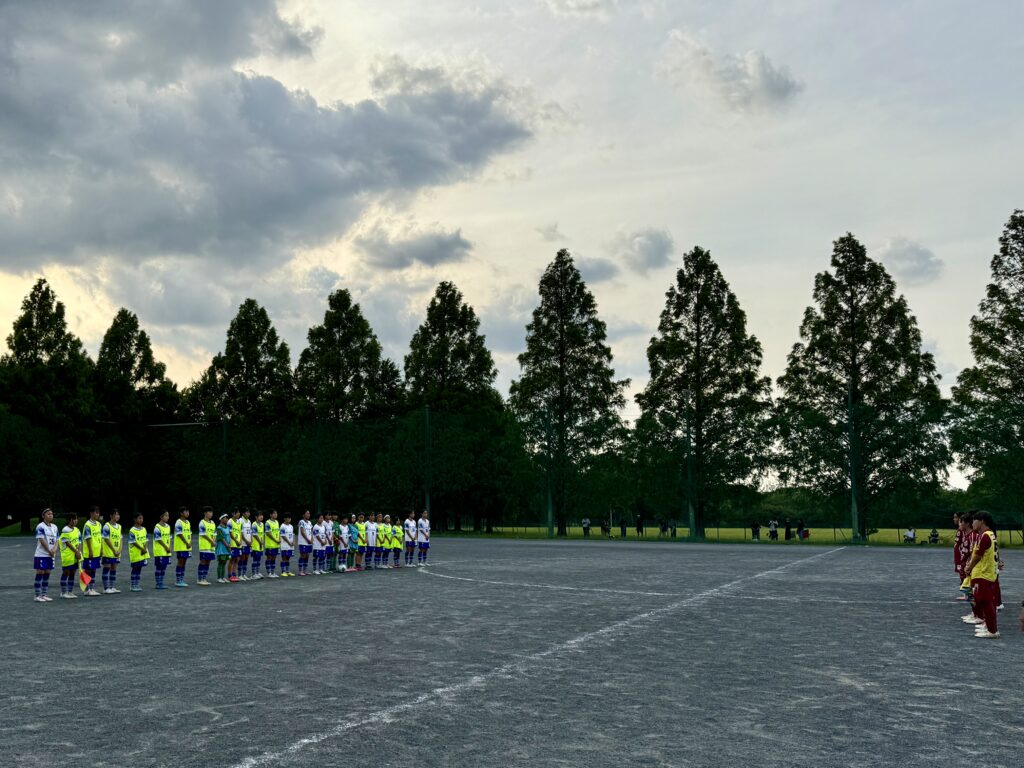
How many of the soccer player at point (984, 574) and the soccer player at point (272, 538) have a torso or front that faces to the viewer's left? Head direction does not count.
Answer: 1

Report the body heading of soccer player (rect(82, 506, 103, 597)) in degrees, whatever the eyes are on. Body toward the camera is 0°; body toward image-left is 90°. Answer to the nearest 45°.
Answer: approximately 315°

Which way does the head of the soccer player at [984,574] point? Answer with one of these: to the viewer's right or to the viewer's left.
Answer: to the viewer's left

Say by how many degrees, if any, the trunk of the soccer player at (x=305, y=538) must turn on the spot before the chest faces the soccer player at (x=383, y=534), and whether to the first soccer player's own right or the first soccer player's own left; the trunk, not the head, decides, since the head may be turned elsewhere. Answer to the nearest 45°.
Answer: approximately 90° to the first soccer player's own left

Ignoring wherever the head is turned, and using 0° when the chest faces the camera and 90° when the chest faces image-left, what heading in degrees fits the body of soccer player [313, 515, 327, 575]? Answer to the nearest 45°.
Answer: approximately 315°

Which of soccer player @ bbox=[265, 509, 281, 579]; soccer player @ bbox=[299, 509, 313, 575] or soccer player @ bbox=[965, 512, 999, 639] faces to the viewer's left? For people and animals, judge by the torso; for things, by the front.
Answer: soccer player @ bbox=[965, 512, 999, 639]

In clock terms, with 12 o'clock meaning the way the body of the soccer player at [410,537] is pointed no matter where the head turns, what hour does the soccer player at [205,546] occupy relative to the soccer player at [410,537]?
the soccer player at [205,546] is roughly at 3 o'clock from the soccer player at [410,537].

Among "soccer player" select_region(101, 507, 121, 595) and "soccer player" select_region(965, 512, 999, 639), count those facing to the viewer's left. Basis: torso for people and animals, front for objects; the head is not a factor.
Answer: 1

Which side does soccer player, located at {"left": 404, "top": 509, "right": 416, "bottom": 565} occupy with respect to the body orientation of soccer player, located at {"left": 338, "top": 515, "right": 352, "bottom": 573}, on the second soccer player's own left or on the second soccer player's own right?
on the second soccer player's own left

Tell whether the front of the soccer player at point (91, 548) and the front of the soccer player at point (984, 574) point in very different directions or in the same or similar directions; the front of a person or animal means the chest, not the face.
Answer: very different directions

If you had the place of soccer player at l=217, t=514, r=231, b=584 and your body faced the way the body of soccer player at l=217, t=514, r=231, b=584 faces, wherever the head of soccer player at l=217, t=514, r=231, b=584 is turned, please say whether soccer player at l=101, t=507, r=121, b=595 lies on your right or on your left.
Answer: on your right
